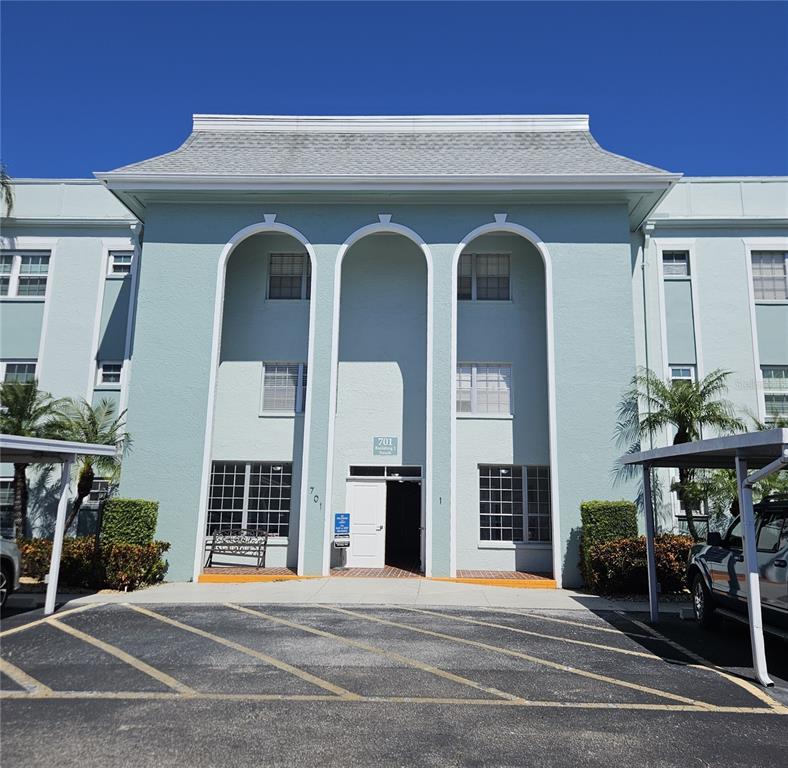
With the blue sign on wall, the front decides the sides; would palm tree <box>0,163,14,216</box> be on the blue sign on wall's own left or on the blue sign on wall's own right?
on the blue sign on wall's own right

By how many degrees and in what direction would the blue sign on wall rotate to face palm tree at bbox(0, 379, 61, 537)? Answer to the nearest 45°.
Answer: approximately 90° to its right

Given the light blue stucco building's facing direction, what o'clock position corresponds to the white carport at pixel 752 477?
The white carport is roughly at 11 o'clock from the light blue stucco building.

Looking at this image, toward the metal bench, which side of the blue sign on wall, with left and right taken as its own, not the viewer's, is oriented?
right

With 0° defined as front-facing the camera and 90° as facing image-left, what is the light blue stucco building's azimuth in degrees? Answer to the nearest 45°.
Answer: approximately 0°

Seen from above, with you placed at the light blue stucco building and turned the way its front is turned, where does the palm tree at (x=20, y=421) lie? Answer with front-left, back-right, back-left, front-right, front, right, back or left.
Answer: right

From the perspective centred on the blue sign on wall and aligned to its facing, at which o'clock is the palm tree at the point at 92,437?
The palm tree is roughly at 3 o'clock from the blue sign on wall.

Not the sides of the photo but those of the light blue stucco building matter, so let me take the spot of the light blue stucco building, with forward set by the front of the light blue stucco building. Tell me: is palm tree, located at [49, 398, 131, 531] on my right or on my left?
on my right

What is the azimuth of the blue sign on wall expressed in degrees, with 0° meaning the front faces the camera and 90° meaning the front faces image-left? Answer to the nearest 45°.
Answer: approximately 0°
